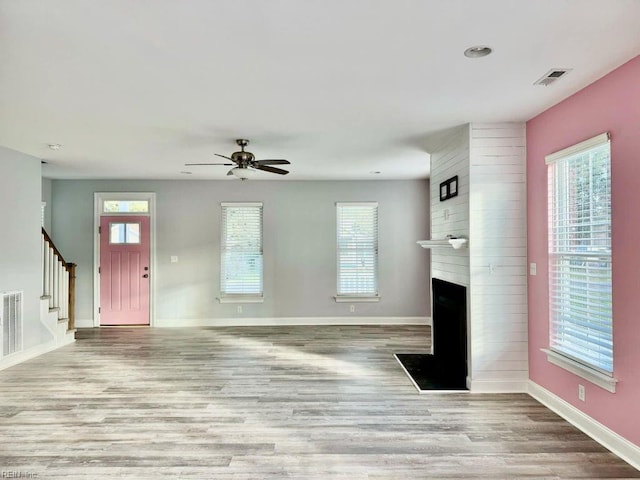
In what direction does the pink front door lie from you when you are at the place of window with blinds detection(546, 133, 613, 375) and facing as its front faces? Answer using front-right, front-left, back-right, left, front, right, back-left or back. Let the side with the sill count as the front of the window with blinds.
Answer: front-right

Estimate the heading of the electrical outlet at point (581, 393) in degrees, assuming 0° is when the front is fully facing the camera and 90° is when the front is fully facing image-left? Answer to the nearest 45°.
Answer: approximately 45°

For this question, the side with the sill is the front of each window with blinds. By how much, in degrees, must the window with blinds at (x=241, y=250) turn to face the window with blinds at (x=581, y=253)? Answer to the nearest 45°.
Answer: approximately 45° to its left

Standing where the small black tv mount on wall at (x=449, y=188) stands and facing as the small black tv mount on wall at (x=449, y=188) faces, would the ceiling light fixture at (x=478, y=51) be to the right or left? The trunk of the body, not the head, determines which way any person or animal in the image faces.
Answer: on its left

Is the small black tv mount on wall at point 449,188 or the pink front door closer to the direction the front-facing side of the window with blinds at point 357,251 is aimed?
the small black tv mount on wall

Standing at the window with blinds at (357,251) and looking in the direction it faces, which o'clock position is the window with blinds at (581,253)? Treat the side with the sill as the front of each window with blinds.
the window with blinds at (581,253) is roughly at 11 o'clock from the window with blinds at (357,251).

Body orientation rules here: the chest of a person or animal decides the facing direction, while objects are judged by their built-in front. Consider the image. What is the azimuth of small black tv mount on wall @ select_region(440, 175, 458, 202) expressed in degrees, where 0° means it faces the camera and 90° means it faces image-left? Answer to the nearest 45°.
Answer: approximately 45°

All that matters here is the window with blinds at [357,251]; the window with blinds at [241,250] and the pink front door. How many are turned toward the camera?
3

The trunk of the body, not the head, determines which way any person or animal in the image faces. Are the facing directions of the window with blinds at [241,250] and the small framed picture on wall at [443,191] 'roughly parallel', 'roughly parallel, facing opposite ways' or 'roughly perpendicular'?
roughly perpendicular

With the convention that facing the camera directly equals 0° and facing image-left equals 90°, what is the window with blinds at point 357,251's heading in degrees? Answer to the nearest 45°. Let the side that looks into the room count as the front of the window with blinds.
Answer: approximately 0°

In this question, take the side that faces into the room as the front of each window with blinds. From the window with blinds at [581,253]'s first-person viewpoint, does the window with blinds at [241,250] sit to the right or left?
on its right

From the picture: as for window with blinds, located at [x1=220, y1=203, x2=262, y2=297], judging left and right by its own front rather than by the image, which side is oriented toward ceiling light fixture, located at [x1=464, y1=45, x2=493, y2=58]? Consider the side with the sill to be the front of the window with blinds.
front

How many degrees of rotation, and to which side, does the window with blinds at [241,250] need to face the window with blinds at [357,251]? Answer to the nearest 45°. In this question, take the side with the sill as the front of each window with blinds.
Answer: approximately 90° to its left

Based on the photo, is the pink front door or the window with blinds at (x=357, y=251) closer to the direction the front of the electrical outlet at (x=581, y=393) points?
the pink front door

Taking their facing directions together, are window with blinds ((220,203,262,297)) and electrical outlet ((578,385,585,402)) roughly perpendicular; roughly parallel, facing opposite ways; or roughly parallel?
roughly perpendicular
